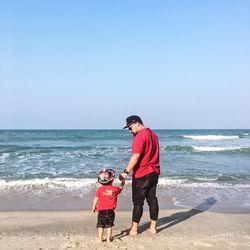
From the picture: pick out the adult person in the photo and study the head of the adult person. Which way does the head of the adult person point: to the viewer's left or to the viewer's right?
to the viewer's left

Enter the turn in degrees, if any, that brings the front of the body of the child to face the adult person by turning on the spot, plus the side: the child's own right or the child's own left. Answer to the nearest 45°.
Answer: approximately 45° to the child's own right

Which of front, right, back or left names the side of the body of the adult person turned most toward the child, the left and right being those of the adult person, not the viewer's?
left

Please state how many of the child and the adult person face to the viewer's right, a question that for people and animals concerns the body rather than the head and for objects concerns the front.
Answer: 0

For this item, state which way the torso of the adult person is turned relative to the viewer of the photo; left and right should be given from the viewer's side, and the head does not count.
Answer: facing away from the viewer and to the left of the viewer

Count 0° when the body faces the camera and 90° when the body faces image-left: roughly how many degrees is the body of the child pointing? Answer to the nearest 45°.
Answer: approximately 180°
